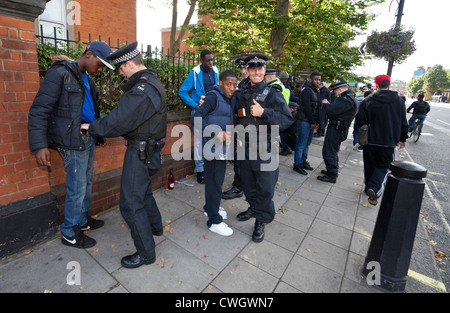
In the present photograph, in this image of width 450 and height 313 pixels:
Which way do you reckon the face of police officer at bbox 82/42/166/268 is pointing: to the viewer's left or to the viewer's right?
to the viewer's left

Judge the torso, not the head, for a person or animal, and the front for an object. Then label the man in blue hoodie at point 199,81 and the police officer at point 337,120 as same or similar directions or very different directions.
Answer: very different directions

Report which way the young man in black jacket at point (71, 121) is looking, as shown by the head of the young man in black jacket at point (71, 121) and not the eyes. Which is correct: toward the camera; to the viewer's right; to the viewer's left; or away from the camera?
to the viewer's right

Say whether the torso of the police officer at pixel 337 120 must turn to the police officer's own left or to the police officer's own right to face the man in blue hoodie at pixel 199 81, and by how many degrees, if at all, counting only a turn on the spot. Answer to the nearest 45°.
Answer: approximately 45° to the police officer's own left

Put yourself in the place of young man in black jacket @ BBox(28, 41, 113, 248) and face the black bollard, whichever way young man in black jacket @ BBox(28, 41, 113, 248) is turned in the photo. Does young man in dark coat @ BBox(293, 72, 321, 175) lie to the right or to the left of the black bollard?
left

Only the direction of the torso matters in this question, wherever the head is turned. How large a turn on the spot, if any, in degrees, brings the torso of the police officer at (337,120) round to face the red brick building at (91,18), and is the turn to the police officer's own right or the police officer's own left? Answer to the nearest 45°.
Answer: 0° — they already face it

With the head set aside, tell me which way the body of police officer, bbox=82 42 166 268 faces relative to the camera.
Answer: to the viewer's left

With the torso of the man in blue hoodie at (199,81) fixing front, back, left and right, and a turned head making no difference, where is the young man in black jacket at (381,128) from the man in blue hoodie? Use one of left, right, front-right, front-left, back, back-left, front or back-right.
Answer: front-left

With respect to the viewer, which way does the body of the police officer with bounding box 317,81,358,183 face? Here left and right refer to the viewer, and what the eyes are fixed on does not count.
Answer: facing to the left of the viewer

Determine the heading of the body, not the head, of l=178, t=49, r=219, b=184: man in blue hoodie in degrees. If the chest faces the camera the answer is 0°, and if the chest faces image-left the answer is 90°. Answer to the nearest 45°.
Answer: approximately 315°
